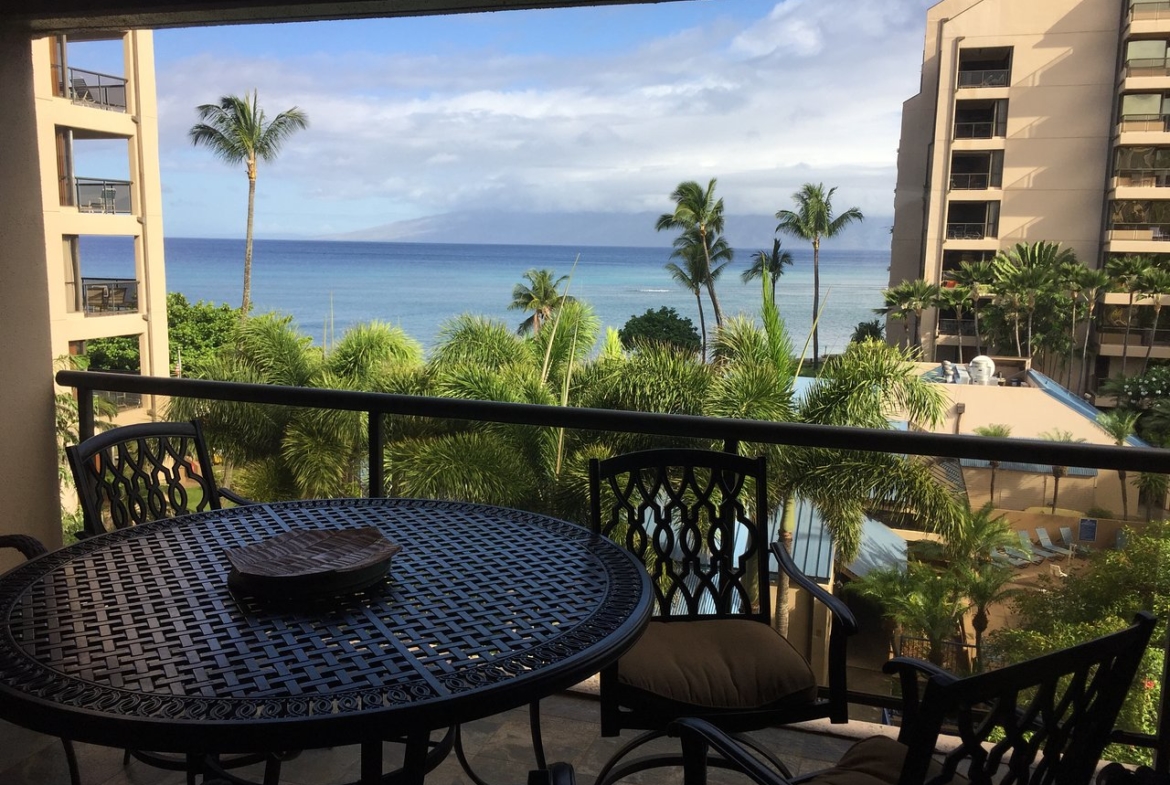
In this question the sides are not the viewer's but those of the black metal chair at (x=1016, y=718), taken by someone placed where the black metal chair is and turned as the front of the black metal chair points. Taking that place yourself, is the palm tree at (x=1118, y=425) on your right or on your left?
on your right

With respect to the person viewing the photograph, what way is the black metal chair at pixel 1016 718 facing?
facing away from the viewer and to the left of the viewer

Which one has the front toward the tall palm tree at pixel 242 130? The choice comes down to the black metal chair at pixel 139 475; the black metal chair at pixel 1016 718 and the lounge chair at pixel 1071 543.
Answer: the black metal chair at pixel 1016 718

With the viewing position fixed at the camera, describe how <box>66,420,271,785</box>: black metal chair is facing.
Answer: facing the viewer and to the right of the viewer

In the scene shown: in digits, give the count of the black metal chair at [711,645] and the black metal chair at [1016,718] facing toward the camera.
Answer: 1

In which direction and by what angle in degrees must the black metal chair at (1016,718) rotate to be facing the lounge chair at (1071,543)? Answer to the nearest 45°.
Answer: approximately 45° to its right

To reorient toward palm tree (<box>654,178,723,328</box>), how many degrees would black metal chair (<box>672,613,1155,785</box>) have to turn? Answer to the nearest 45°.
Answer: approximately 45° to its right

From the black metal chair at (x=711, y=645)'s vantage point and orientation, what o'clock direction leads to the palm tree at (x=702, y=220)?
The palm tree is roughly at 6 o'clock from the black metal chair.

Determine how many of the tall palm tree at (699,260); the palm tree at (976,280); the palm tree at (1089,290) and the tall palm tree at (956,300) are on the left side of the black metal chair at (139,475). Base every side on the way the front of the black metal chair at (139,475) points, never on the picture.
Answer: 4

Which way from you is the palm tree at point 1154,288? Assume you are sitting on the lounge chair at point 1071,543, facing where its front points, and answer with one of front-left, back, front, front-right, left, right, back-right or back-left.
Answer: back-left
